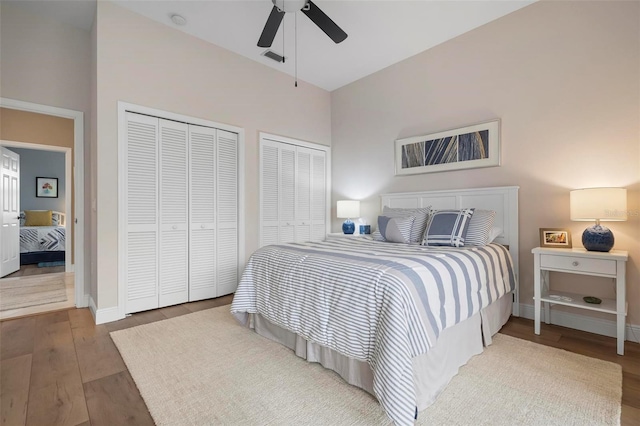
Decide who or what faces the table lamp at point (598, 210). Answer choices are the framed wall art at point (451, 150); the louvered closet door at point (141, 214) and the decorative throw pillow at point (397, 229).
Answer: the louvered closet door

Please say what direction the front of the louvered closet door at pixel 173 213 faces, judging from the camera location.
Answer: facing the viewer and to the right of the viewer

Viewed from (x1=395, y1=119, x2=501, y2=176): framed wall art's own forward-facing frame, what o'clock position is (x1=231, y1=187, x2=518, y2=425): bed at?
The bed is roughly at 11 o'clock from the framed wall art.

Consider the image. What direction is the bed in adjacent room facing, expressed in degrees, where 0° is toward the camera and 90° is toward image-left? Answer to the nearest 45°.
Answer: approximately 0°

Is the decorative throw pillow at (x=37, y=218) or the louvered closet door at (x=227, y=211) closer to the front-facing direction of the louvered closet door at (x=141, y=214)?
the louvered closet door

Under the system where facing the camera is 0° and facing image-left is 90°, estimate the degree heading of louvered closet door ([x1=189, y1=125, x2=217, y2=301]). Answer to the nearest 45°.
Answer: approximately 315°

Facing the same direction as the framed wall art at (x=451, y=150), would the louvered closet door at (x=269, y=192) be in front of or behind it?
in front

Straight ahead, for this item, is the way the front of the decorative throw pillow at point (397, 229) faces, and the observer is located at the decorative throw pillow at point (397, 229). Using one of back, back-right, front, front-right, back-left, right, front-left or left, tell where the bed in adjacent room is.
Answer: front-right

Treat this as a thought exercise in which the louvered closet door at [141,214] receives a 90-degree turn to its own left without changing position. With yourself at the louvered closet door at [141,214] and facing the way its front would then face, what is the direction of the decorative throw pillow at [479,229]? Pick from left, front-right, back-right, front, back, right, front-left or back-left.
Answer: right

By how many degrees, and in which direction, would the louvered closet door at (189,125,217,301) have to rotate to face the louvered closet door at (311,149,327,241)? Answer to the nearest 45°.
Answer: approximately 45° to its left
